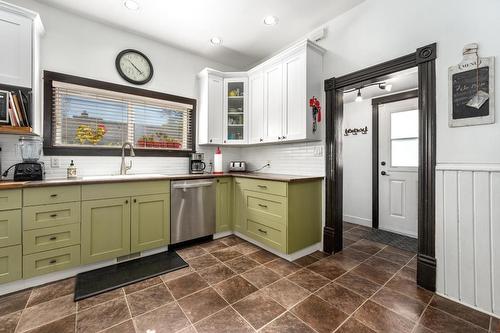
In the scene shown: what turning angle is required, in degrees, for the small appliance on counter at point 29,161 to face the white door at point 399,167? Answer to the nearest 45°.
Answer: approximately 45° to its left

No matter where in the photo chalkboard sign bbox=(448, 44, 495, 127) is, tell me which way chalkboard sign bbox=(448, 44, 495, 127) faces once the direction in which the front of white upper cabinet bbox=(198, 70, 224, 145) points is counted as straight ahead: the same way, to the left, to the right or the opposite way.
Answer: to the right

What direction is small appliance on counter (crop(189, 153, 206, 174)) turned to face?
toward the camera

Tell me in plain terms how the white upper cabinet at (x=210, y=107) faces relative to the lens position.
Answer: facing the viewer and to the right of the viewer

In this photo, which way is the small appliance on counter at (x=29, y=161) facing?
toward the camera

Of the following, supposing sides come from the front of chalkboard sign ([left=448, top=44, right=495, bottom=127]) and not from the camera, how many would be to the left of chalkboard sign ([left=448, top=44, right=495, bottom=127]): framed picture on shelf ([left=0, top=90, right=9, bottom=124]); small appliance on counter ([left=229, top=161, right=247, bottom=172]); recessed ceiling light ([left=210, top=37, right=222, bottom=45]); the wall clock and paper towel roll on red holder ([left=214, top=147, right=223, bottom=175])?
0

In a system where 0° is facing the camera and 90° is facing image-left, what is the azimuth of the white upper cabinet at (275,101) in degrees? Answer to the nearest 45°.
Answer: approximately 45°

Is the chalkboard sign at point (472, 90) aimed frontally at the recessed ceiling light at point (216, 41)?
no
